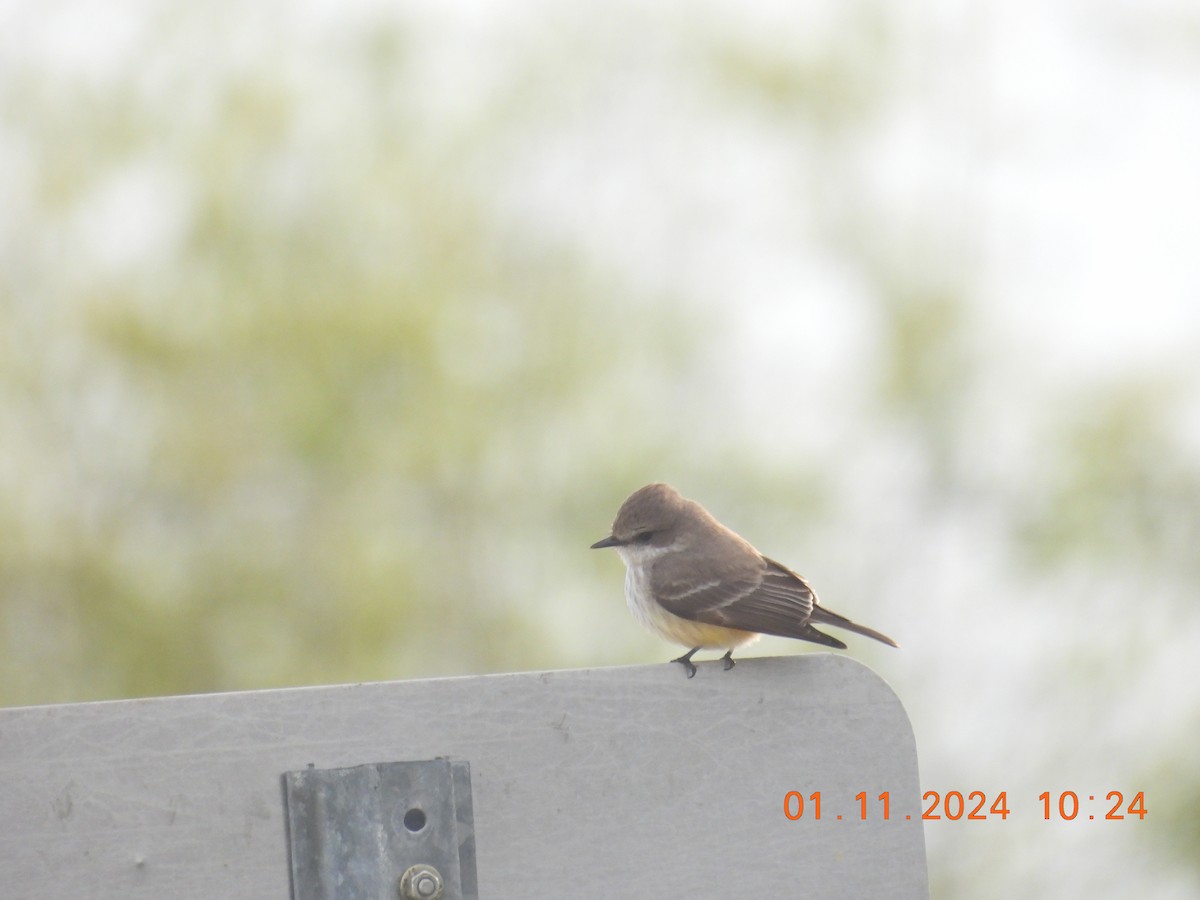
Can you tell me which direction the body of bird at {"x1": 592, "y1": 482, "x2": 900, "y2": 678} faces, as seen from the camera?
to the viewer's left
